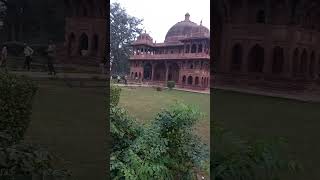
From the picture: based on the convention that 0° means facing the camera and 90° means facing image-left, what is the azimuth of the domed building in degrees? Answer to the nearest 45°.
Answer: approximately 45°
